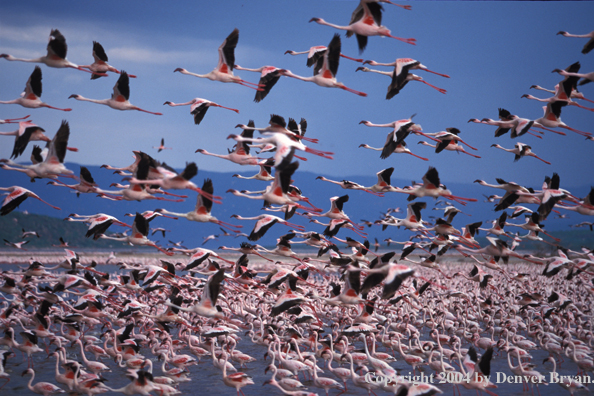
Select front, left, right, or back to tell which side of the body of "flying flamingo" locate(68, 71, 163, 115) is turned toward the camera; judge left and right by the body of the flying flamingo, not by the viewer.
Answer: left

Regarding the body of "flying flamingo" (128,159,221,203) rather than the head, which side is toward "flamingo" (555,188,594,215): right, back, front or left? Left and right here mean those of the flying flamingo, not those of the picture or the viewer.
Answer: back

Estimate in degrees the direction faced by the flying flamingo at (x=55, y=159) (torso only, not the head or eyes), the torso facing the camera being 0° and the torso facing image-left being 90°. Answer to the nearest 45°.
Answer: approximately 90°

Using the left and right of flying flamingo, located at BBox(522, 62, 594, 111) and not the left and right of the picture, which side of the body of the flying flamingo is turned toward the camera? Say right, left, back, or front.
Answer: left

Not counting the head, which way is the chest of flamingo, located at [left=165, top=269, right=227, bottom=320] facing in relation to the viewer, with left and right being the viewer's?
facing to the left of the viewer

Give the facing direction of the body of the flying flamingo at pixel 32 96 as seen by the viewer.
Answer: to the viewer's left

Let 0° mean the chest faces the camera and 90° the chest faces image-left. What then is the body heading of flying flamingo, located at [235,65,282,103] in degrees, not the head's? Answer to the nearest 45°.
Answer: approximately 90°

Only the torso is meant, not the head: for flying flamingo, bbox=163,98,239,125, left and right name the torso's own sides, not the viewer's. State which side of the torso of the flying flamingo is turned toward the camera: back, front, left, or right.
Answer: left

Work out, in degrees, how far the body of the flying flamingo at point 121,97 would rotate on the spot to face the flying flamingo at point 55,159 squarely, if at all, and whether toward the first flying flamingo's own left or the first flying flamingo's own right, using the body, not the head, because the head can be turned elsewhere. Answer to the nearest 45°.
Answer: approximately 45° to the first flying flamingo's own left

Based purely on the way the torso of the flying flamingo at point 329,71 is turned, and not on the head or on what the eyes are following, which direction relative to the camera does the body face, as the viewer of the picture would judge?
to the viewer's left

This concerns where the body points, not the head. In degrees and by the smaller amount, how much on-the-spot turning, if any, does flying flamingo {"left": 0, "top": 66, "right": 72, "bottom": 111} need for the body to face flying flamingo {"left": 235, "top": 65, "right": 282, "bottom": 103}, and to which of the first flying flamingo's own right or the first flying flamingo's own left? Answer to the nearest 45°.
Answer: approximately 180°

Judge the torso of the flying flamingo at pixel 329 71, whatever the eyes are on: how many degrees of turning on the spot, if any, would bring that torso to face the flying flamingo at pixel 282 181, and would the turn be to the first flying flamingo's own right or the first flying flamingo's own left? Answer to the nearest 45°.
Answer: approximately 90° to the first flying flamingo's own left

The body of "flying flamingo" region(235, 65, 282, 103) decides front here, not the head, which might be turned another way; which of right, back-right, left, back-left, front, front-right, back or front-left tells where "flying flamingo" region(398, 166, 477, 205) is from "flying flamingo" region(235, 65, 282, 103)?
back

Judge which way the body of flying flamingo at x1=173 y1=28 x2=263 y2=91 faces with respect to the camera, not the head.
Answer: to the viewer's left

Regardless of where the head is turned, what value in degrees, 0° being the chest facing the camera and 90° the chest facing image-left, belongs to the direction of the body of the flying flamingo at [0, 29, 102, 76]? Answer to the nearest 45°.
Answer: approximately 90°

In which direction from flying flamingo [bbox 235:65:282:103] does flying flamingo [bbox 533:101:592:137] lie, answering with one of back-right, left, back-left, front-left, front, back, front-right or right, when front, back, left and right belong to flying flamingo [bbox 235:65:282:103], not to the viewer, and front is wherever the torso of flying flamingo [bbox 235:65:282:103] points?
back
